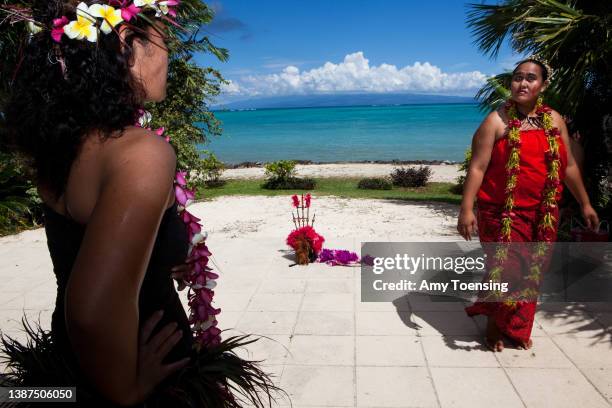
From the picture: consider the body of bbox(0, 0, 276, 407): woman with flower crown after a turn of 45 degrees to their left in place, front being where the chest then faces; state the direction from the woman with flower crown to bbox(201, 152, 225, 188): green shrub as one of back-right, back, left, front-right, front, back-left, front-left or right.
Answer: front

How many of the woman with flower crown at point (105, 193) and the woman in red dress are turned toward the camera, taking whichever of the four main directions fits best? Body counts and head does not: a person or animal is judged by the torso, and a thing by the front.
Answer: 1

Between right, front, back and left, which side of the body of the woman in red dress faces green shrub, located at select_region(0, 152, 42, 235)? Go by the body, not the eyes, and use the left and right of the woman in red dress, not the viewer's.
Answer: right

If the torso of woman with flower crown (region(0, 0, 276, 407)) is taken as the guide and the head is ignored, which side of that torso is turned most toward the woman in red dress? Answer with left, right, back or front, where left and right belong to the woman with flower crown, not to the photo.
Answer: front

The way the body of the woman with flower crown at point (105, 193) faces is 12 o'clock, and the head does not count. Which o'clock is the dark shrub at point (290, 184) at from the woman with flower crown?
The dark shrub is roughly at 11 o'clock from the woman with flower crown.

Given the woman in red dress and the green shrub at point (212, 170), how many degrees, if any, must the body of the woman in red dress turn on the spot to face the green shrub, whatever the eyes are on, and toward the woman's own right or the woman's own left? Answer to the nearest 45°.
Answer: approximately 135° to the woman's own right

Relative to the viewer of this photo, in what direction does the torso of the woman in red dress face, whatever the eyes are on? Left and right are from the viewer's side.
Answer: facing the viewer

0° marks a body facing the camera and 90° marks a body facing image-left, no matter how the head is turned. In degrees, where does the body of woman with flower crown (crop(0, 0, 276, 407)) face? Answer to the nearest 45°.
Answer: approximately 225°

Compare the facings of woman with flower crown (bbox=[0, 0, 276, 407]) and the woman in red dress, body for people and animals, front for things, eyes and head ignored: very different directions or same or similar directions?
very different directions

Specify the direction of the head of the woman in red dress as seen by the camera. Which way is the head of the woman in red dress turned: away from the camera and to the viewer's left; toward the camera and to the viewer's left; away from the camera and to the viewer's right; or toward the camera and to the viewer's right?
toward the camera and to the viewer's left

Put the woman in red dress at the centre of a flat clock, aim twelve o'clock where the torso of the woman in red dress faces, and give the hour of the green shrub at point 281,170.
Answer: The green shrub is roughly at 5 o'clock from the woman in red dress.

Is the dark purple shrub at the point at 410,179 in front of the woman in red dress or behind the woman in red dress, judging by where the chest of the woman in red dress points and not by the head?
behind
